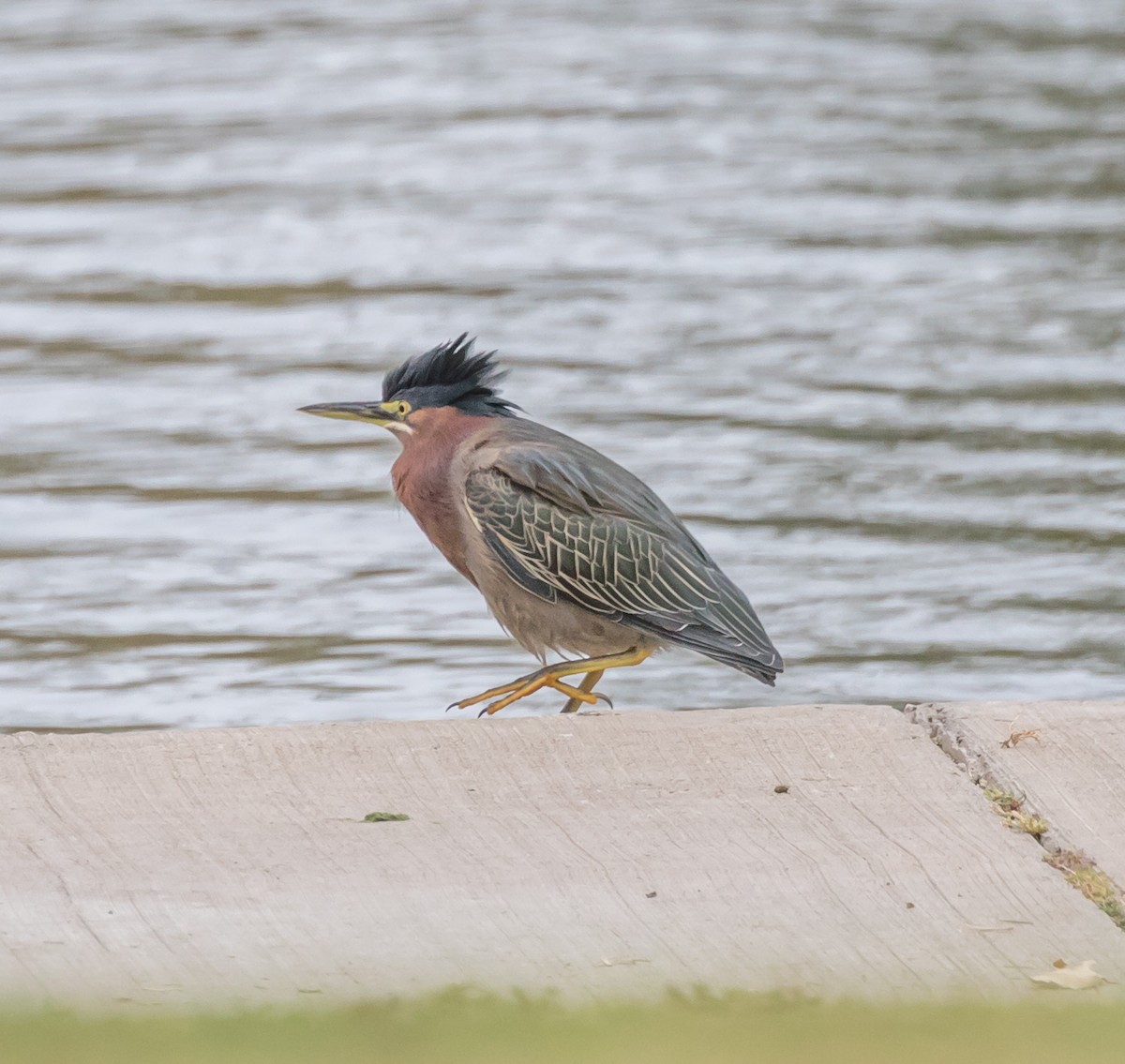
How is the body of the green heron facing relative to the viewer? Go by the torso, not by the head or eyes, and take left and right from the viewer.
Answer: facing to the left of the viewer

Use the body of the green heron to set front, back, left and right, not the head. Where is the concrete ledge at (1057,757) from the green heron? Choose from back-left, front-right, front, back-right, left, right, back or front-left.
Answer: back-left
